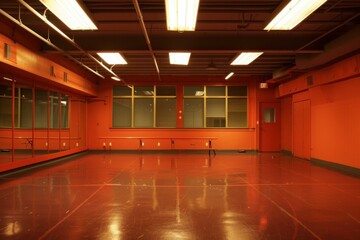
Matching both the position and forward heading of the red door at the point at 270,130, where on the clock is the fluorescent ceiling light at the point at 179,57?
The fluorescent ceiling light is roughly at 1 o'clock from the red door.

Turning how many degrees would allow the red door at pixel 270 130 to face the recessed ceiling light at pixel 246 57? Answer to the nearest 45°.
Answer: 0° — it already faces it

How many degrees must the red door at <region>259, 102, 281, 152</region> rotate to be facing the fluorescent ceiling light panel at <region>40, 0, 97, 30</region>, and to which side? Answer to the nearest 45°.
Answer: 0° — it already faces it
